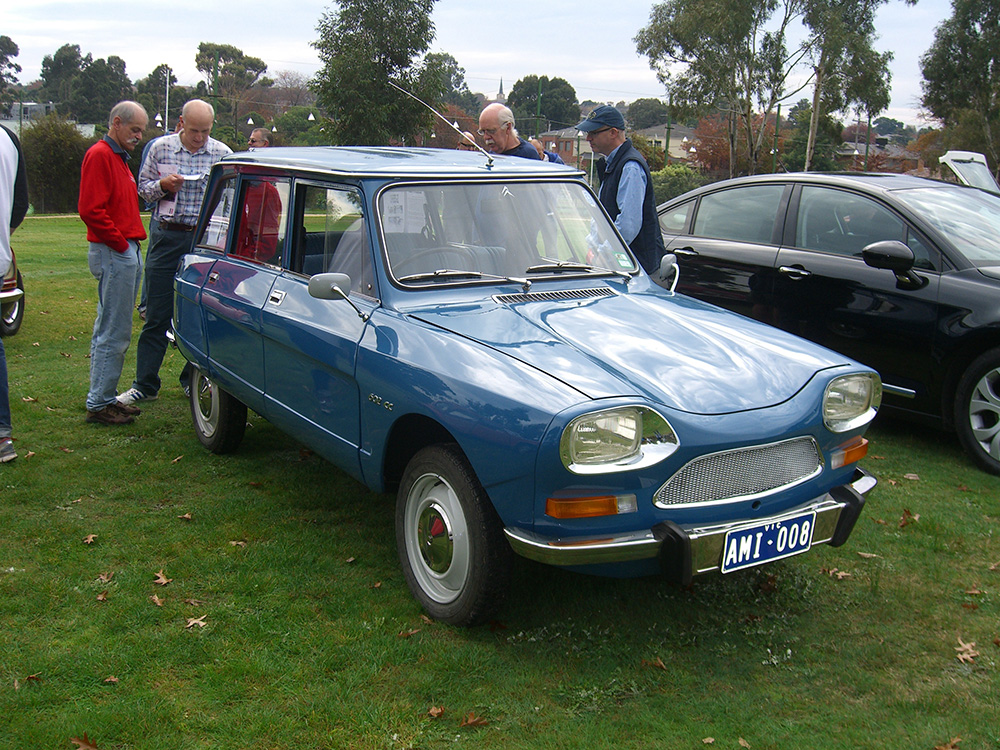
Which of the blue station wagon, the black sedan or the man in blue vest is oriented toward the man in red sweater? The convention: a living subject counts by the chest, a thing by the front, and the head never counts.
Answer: the man in blue vest

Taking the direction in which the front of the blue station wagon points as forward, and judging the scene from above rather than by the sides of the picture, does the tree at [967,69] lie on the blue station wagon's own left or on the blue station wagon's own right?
on the blue station wagon's own left

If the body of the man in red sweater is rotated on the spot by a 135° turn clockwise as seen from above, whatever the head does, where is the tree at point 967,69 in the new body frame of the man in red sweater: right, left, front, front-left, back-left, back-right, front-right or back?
back

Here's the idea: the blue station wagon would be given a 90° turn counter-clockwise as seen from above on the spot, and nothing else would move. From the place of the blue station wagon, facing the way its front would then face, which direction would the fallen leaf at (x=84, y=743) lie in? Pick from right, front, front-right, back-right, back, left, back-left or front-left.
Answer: back

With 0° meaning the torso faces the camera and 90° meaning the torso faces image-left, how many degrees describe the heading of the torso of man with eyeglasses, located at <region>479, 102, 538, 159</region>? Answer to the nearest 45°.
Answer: approximately 45°

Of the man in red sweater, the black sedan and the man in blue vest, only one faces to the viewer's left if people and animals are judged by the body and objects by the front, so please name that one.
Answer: the man in blue vest

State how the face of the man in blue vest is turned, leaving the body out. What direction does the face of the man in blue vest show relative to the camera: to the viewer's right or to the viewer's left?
to the viewer's left

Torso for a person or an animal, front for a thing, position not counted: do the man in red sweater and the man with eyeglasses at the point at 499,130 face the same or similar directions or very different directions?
very different directions

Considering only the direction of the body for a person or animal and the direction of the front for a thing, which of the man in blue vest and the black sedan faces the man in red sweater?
the man in blue vest

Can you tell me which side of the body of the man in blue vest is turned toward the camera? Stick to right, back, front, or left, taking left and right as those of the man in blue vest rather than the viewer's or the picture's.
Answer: left

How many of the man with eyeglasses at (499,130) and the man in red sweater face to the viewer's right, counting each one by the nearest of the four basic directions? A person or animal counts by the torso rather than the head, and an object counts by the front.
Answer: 1
